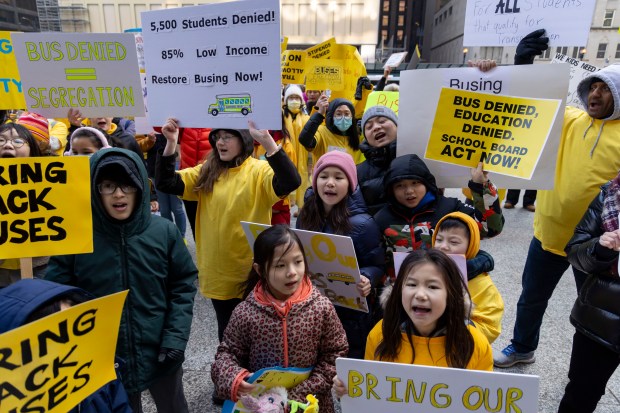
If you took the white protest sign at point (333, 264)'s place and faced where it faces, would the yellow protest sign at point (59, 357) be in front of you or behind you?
in front

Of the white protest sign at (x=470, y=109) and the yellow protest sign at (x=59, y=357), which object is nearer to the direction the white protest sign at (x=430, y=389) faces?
the yellow protest sign

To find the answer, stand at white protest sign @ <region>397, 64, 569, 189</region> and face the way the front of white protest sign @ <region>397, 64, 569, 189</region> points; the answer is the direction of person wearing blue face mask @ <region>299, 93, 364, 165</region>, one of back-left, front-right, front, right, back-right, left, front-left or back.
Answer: back-right

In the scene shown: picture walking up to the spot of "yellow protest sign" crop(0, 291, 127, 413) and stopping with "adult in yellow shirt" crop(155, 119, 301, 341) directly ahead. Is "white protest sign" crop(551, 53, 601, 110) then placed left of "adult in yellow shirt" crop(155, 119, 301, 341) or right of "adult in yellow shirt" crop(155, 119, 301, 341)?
right

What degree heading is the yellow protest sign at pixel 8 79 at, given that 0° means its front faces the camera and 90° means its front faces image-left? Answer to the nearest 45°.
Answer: approximately 0°

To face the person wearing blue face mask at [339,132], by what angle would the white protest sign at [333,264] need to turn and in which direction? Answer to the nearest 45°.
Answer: approximately 180°

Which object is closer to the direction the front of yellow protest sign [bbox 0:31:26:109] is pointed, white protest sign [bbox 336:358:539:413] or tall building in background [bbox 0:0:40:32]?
the white protest sign

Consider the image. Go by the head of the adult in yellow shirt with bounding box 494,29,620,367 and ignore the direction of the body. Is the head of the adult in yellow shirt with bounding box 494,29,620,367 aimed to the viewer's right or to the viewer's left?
to the viewer's left

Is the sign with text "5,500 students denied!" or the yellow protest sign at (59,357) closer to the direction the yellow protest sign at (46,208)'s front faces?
the yellow protest sign

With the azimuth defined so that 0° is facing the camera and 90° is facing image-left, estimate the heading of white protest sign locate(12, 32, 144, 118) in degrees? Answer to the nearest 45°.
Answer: approximately 0°

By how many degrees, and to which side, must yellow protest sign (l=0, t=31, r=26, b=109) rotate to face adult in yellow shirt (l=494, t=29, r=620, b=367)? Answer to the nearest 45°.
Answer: approximately 45° to its left
